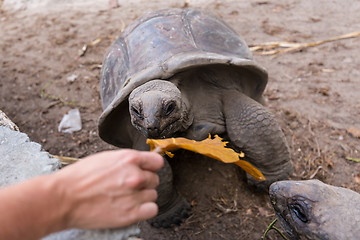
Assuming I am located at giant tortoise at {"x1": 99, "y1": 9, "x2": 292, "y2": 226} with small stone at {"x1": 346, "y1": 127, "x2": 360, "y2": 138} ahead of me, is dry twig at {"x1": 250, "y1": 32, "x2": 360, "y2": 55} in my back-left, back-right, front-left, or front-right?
front-left

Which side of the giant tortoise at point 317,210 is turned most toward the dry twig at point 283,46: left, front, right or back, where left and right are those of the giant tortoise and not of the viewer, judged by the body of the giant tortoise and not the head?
right

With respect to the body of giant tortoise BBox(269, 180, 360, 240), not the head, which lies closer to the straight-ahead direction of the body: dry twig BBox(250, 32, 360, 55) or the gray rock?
the gray rock

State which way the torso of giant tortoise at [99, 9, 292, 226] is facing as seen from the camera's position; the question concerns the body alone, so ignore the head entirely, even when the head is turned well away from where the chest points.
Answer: toward the camera

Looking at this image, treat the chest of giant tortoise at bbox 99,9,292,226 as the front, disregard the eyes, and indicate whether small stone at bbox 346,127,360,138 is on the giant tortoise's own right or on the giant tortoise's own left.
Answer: on the giant tortoise's own left

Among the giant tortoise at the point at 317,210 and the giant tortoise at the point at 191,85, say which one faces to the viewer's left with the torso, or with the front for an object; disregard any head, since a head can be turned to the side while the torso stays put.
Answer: the giant tortoise at the point at 317,210

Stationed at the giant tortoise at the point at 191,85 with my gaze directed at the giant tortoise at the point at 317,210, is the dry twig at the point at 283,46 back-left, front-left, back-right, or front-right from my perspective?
back-left

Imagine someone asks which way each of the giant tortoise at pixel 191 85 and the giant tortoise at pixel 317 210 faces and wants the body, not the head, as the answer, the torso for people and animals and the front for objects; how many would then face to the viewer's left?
1

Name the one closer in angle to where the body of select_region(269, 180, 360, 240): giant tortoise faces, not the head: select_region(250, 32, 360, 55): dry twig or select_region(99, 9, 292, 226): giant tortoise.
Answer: the giant tortoise

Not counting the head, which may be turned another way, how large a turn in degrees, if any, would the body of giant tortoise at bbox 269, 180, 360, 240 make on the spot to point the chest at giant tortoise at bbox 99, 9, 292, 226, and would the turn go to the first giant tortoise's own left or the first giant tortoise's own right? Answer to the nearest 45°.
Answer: approximately 45° to the first giant tortoise's own right

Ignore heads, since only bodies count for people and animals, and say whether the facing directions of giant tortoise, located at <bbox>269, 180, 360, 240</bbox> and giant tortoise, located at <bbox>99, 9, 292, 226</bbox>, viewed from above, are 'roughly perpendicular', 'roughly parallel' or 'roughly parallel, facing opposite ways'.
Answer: roughly perpendicular

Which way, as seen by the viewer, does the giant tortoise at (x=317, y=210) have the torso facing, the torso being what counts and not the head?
to the viewer's left

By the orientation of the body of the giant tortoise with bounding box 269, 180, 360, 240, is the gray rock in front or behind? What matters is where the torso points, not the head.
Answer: in front

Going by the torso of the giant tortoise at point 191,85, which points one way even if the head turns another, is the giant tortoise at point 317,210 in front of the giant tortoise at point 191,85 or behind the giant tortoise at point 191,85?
in front
